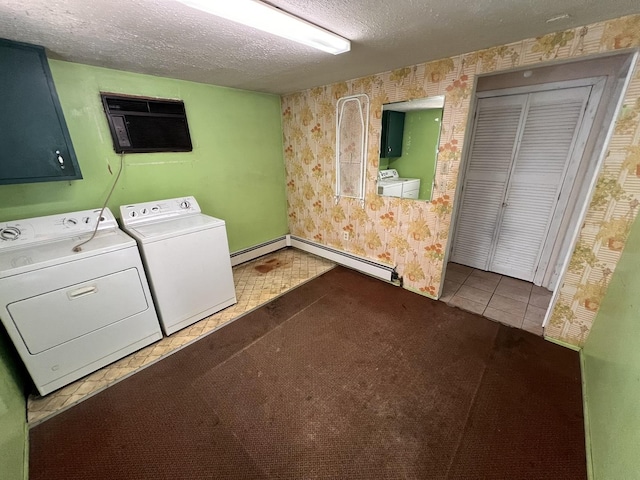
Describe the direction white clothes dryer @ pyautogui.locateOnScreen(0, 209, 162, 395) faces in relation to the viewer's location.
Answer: facing the viewer

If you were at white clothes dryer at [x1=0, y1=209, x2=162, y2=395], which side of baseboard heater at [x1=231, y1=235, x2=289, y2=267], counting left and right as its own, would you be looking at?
right

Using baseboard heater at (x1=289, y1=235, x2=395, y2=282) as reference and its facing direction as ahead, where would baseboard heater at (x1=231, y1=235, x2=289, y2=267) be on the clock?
baseboard heater at (x1=231, y1=235, x2=289, y2=267) is roughly at 2 o'clock from baseboard heater at (x1=289, y1=235, x2=395, y2=282).

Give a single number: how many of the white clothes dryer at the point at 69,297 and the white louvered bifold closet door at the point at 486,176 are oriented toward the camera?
2

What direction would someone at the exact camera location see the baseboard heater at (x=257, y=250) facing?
facing the viewer and to the right of the viewer

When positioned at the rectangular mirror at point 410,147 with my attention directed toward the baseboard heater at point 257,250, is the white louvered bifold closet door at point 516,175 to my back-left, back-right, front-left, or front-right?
back-right

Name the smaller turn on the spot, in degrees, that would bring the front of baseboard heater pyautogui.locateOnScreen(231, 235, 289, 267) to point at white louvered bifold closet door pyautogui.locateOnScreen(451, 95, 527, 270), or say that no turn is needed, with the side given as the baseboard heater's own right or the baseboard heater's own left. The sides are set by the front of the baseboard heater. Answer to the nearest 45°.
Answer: approximately 45° to the baseboard heater's own left

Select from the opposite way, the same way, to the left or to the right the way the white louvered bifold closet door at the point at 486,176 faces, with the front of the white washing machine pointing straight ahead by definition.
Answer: to the right

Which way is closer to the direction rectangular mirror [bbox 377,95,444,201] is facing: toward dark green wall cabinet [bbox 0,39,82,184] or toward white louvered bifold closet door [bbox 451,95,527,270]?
the dark green wall cabinet

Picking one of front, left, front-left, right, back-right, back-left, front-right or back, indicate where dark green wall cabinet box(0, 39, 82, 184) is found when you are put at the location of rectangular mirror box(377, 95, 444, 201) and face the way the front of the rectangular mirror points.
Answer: front

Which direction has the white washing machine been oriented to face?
toward the camera

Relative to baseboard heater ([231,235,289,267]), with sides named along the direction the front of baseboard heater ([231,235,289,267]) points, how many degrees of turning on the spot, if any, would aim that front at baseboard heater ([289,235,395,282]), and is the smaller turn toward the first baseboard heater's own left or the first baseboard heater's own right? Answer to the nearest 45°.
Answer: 0° — it already faces it

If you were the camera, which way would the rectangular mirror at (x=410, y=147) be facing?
facing the viewer and to the left of the viewer
